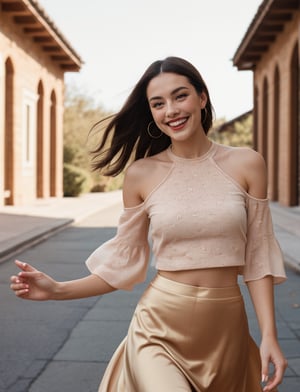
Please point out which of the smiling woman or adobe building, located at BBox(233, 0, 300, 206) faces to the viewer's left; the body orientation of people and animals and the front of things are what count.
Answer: the adobe building

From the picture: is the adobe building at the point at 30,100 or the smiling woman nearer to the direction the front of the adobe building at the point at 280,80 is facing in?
the adobe building

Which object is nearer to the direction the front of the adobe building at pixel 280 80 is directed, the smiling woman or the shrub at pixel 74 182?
the shrub

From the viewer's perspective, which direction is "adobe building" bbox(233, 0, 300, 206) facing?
to the viewer's left

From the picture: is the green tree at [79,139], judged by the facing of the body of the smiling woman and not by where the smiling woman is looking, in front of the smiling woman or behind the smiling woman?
behind

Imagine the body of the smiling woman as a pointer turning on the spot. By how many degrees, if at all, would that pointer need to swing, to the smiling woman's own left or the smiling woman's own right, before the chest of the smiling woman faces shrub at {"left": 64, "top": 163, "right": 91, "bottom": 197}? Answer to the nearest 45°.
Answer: approximately 180°

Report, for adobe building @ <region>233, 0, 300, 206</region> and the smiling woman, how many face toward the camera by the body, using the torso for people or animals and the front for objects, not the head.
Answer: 1

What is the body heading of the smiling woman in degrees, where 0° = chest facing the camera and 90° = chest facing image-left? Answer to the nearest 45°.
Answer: approximately 0°

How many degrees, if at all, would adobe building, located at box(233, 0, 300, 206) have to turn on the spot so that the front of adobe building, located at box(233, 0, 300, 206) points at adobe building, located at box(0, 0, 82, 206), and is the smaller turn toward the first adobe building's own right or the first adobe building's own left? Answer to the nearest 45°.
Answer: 0° — it already faces it

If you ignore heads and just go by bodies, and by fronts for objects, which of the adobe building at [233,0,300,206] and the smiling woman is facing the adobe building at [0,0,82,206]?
the adobe building at [233,0,300,206]

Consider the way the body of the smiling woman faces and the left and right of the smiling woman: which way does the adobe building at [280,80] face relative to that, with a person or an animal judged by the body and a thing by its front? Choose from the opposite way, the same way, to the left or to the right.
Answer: to the right
